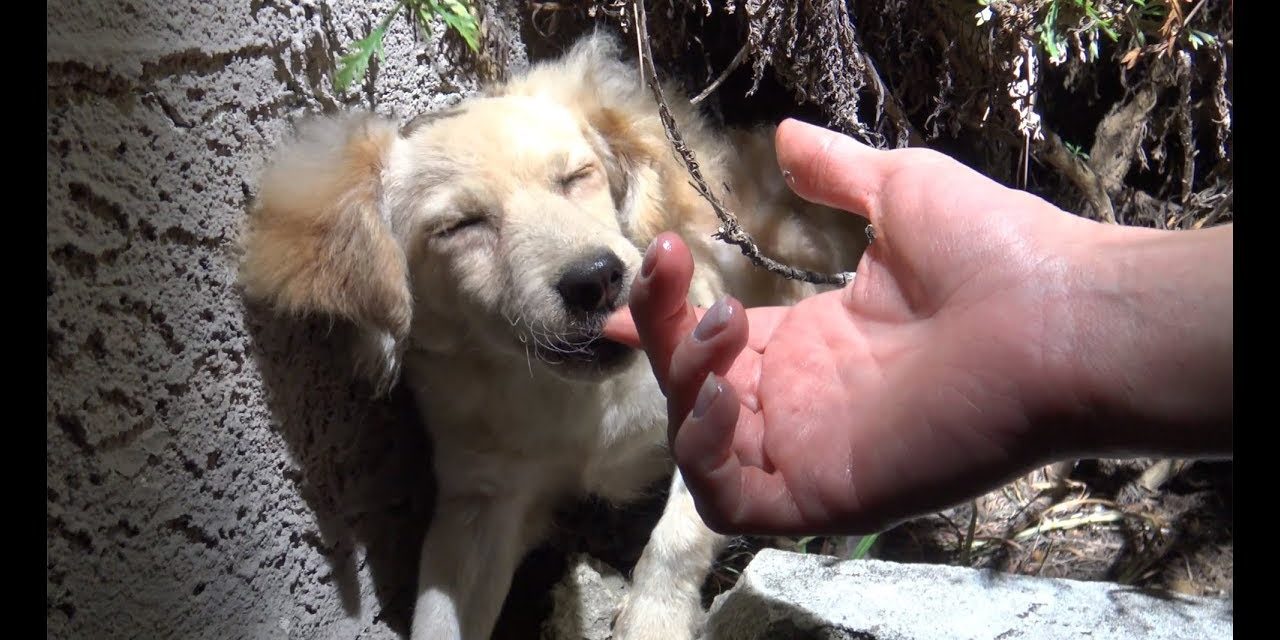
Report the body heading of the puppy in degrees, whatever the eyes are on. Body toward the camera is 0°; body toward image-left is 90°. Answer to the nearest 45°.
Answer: approximately 0°

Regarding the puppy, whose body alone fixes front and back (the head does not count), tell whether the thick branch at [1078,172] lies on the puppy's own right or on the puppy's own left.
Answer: on the puppy's own left
